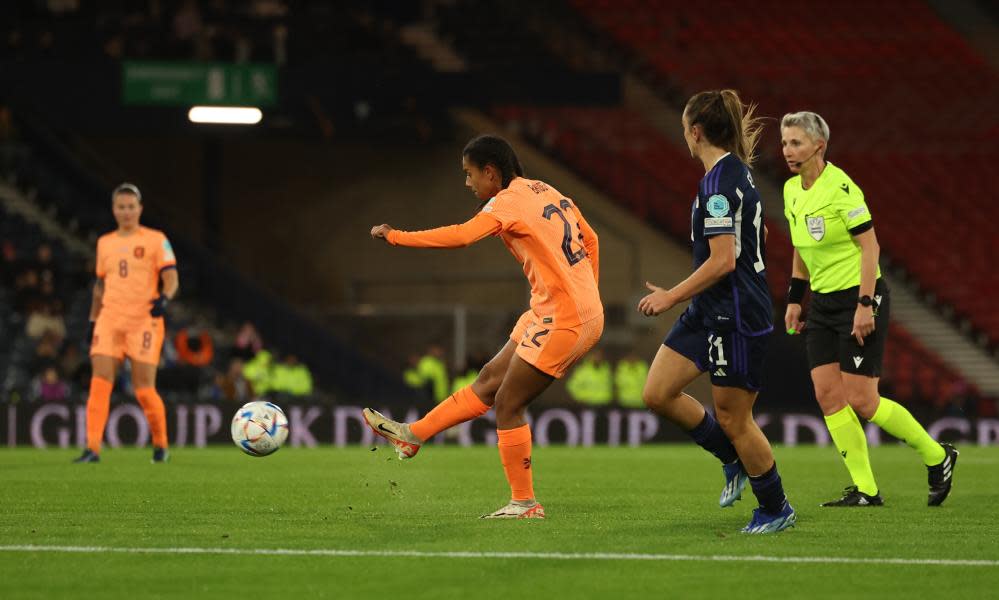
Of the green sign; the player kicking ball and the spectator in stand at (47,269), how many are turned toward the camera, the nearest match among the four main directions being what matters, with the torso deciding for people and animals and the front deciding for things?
2

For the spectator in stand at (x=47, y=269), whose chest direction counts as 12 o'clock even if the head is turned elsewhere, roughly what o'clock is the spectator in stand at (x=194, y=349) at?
the spectator in stand at (x=194, y=349) is roughly at 10 o'clock from the spectator in stand at (x=47, y=269).

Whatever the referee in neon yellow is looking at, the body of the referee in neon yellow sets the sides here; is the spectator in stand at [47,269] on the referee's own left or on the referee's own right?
on the referee's own right

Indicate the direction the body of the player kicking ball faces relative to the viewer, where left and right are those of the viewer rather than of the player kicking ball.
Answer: facing to the left of the viewer

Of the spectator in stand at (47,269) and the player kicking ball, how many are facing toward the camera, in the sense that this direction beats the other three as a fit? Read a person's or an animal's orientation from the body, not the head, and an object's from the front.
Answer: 1

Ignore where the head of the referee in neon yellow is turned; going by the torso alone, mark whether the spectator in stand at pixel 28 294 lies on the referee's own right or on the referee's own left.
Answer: on the referee's own right

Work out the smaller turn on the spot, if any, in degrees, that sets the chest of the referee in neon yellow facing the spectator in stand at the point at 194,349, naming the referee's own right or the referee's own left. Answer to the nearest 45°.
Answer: approximately 90° to the referee's own right

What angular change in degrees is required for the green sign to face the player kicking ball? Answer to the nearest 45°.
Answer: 0° — it already faces them

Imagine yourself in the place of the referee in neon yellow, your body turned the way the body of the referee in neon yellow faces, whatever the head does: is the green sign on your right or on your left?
on your right

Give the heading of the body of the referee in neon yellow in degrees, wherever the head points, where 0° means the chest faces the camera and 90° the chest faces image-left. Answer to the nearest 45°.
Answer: approximately 45°
